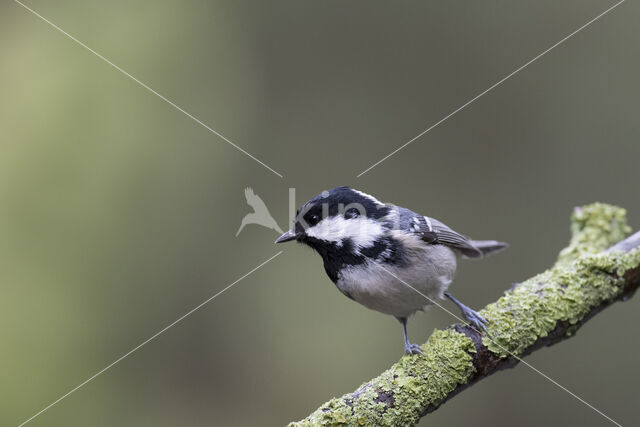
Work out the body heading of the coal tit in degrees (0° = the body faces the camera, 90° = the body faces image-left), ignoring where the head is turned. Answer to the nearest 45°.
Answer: approximately 45°
